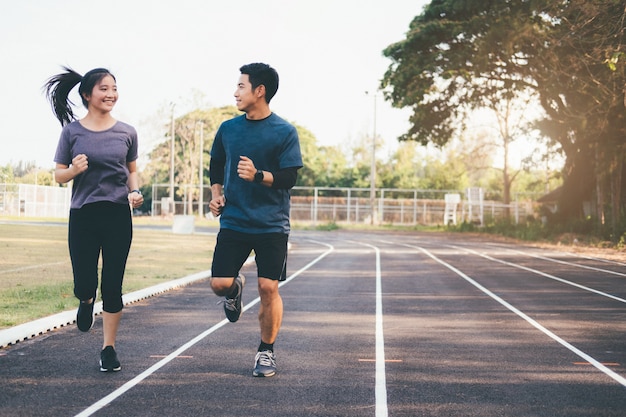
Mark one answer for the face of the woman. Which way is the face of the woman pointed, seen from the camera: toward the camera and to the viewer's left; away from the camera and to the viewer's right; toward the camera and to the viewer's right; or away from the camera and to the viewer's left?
toward the camera and to the viewer's right

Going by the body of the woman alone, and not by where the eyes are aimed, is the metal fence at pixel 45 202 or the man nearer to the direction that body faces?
the man

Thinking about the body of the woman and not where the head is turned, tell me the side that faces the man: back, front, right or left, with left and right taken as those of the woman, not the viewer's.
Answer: left

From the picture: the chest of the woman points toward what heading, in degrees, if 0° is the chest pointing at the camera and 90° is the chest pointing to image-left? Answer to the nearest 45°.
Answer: approximately 0°

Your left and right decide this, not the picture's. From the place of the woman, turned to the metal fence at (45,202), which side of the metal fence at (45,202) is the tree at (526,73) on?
right

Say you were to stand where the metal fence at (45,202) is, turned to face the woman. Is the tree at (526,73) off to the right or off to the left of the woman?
left

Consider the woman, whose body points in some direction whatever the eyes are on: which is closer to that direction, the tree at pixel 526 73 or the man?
the man

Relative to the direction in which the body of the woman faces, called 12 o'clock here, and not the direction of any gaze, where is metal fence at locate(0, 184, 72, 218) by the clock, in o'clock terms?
The metal fence is roughly at 6 o'clock from the woman.
